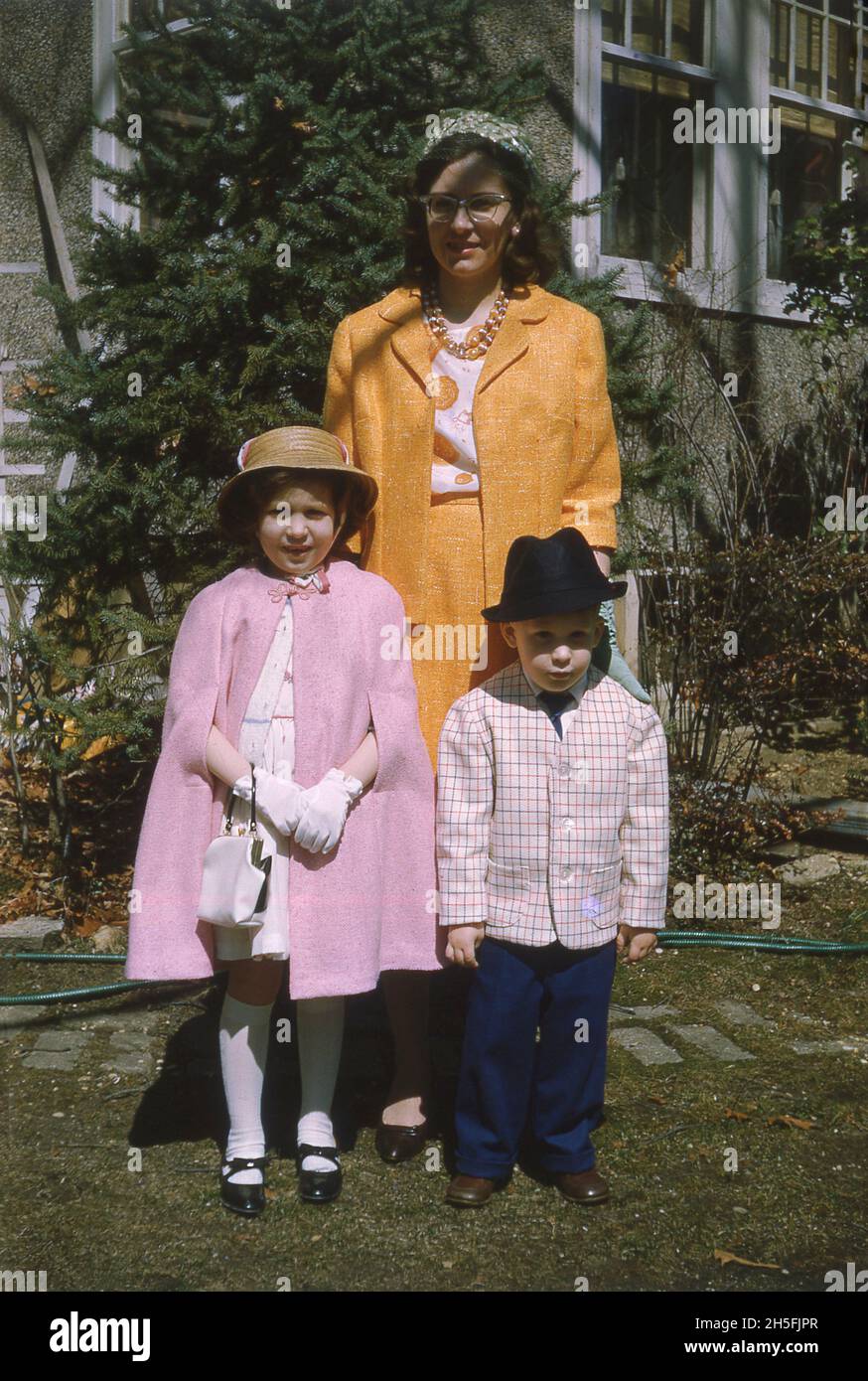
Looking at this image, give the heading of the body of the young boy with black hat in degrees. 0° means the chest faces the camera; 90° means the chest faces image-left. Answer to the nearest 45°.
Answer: approximately 0°

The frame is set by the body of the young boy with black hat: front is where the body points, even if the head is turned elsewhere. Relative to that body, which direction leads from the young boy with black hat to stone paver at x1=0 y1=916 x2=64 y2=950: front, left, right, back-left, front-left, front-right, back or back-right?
back-right
